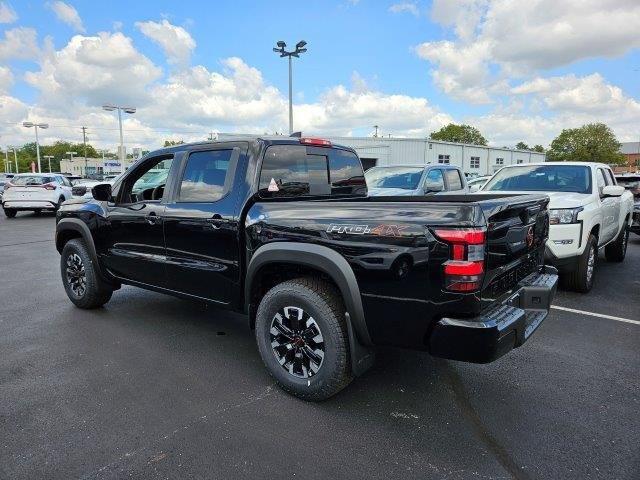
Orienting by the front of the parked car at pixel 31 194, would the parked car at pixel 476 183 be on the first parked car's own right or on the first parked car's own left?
on the first parked car's own right

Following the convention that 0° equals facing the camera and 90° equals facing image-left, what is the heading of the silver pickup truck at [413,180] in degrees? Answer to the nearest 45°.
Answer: approximately 45°

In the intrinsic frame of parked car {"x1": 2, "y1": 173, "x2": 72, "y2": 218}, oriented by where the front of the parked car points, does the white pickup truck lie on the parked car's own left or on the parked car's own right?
on the parked car's own right

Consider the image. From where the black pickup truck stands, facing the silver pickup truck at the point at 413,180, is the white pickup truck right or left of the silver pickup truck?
right

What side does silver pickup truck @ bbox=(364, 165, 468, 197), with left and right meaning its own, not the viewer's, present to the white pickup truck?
left

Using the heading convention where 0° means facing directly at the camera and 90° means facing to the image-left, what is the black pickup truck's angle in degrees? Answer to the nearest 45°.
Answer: approximately 135°

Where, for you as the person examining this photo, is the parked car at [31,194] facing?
facing away from the viewer and to the right of the viewer

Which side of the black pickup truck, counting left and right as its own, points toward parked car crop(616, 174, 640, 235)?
right

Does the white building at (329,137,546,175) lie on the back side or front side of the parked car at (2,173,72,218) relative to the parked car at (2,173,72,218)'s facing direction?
on the front side

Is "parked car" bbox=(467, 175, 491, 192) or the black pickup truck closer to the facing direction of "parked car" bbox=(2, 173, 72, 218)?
the parked car

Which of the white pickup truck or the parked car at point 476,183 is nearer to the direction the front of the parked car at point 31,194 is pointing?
the parked car

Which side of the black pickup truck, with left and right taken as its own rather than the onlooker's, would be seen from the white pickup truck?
right
